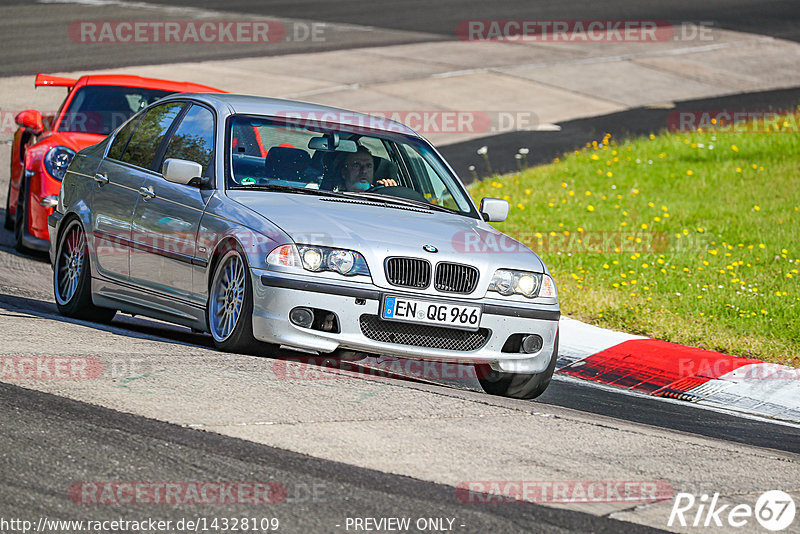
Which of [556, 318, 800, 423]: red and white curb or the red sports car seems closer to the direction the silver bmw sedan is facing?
the red and white curb

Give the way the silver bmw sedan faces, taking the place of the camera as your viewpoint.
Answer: facing the viewer and to the right of the viewer

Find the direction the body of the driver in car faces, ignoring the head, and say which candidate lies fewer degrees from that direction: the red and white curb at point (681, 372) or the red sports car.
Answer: the red and white curb

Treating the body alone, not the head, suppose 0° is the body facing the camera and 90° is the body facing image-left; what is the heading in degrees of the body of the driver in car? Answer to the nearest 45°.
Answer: approximately 315°

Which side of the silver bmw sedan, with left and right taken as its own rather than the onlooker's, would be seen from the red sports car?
back

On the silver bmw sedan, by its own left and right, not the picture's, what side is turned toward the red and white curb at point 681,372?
left

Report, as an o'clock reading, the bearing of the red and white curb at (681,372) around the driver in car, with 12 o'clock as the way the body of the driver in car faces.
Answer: The red and white curb is roughly at 10 o'clock from the driver in car.
